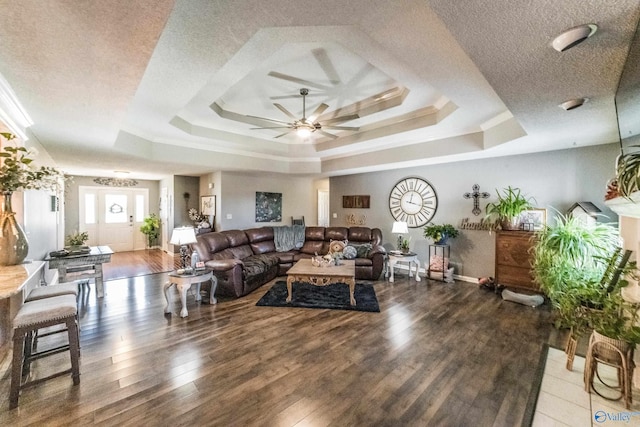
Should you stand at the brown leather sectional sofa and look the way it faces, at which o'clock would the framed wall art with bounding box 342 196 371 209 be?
The framed wall art is roughly at 8 o'clock from the brown leather sectional sofa.

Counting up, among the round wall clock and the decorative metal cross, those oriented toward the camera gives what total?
2

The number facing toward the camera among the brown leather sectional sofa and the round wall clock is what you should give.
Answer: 2

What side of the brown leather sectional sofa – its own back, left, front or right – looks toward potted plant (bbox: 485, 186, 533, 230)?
left

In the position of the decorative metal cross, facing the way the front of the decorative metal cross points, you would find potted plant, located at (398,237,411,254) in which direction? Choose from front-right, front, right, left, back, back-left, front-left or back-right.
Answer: right

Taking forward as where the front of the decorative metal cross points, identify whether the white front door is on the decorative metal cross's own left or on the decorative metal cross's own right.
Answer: on the decorative metal cross's own right

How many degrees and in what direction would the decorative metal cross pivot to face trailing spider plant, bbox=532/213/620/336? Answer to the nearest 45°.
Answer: approximately 45° to its left

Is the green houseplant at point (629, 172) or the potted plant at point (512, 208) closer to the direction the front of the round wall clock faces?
the green houseplant

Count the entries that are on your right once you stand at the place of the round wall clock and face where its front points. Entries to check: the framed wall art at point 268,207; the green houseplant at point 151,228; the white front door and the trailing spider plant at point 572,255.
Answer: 3

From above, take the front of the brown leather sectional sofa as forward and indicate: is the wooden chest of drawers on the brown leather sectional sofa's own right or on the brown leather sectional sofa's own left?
on the brown leather sectional sofa's own left

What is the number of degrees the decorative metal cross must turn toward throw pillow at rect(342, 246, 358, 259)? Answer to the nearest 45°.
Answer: approximately 45° to its right

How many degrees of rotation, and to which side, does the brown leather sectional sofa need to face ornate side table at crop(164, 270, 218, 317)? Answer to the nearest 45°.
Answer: approximately 45° to its right

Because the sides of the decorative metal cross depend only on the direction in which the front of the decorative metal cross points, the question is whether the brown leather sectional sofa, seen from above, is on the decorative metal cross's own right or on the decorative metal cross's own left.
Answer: on the decorative metal cross's own right
